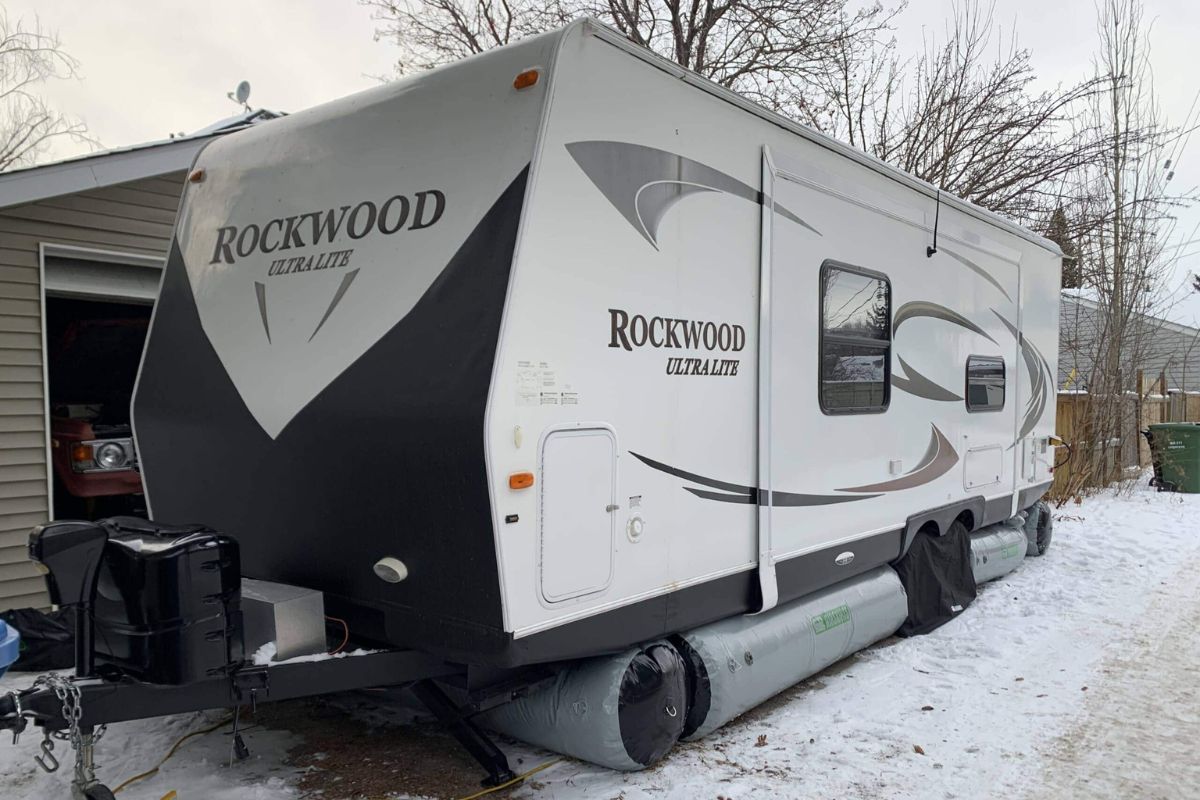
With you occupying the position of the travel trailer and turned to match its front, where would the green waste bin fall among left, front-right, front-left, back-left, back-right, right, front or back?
back

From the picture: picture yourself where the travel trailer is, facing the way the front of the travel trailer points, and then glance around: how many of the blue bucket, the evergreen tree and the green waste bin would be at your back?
2

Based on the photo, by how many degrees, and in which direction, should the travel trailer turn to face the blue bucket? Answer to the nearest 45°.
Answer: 0° — it already faces it

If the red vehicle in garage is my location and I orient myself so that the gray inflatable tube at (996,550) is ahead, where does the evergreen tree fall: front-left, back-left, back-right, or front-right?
front-left

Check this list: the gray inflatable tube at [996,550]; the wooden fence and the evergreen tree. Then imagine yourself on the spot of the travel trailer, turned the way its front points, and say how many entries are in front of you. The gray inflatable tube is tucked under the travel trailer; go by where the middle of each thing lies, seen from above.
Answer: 0

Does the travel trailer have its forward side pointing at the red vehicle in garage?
no

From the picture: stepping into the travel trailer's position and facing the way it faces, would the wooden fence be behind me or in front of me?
behind

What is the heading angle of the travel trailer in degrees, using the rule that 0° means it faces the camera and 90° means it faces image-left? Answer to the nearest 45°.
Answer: approximately 45°
